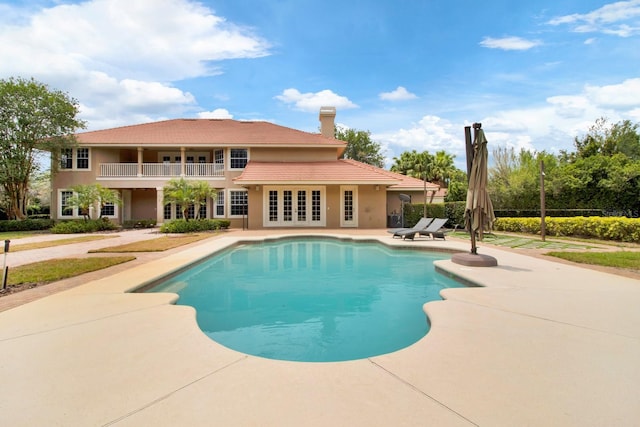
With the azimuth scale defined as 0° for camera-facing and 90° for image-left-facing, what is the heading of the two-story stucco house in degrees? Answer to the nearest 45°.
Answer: approximately 0°

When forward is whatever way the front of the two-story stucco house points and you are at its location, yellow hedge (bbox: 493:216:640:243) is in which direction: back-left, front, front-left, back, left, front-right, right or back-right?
front-left

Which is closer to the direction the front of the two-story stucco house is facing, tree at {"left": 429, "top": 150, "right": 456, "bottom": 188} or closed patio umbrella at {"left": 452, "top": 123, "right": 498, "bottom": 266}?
the closed patio umbrella

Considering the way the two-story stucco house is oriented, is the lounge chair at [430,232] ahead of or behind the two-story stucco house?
ahead

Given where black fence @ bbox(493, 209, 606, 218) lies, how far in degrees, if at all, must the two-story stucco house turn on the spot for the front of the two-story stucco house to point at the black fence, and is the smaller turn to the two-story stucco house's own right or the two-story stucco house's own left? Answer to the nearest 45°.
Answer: approximately 90° to the two-story stucco house's own left

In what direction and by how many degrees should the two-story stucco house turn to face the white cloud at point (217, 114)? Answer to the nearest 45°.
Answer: approximately 180°

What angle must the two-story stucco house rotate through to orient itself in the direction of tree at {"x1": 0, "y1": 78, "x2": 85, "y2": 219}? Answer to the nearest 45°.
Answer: approximately 90° to its right

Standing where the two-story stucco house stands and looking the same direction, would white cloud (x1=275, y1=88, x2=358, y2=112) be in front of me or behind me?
behind

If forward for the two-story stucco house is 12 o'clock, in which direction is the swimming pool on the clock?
The swimming pool is roughly at 12 o'clock from the two-story stucco house.
